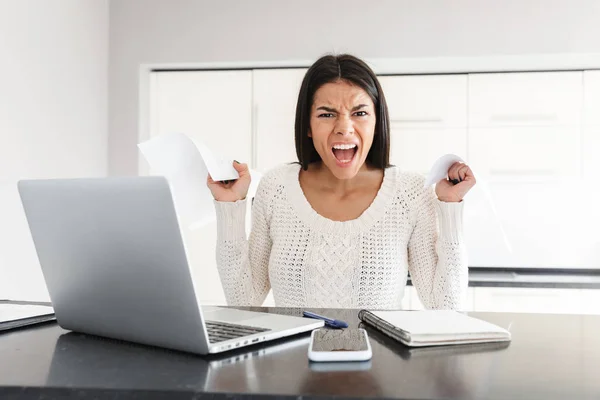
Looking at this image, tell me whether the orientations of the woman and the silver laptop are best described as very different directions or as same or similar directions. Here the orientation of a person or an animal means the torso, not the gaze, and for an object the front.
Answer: very different directions

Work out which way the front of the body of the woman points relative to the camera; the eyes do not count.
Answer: toward the camera

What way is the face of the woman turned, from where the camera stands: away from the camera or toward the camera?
toward the camera

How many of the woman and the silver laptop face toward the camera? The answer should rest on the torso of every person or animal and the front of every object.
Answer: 1

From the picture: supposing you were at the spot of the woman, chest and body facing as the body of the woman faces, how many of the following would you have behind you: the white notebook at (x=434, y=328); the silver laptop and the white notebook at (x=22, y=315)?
0

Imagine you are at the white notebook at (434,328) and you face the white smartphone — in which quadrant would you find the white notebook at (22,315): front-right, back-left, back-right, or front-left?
front-right

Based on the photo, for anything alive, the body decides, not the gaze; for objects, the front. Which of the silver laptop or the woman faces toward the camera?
the woman

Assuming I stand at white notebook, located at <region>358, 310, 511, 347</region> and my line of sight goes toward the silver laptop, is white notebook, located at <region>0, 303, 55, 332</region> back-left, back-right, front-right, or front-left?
front-right

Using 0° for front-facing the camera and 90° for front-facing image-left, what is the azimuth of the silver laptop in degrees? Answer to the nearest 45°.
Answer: approximately 225°

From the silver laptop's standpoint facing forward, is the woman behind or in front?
in front

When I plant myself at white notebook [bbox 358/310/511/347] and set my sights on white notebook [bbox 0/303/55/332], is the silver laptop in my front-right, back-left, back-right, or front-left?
front-left

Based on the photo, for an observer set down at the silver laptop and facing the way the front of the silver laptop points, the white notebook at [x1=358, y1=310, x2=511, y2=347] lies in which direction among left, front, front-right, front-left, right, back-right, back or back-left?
front-right

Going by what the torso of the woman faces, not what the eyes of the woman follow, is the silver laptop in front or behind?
in front

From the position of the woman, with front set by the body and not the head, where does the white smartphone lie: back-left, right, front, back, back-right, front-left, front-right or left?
front
